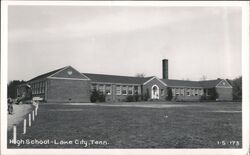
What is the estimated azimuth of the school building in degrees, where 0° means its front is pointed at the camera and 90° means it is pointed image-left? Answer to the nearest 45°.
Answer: approximately 315°
